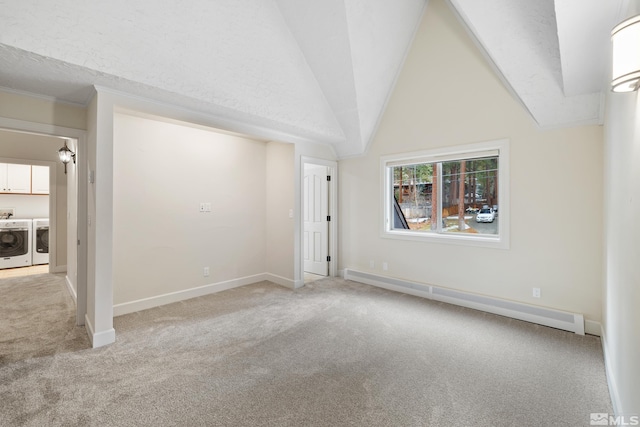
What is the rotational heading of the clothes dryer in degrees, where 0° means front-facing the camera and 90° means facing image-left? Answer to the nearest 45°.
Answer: approximately 0°

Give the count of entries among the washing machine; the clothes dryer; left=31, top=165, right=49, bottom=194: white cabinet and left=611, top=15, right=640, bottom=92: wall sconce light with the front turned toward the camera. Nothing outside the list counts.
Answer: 3

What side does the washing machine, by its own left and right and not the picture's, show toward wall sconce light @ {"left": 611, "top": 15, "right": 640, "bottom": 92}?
front

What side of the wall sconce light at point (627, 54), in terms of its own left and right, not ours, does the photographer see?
left

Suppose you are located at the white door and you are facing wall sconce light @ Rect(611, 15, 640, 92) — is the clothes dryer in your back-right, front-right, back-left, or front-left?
back-right

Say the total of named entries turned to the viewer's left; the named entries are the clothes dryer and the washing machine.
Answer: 0

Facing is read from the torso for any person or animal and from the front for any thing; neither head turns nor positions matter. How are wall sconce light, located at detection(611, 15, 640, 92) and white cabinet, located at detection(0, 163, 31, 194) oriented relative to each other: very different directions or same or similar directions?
very different directions

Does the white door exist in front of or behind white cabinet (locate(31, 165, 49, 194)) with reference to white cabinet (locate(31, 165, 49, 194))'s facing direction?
in front

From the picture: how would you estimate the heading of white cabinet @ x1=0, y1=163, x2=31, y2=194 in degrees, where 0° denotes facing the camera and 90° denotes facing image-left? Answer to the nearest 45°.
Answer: approximately 0°
